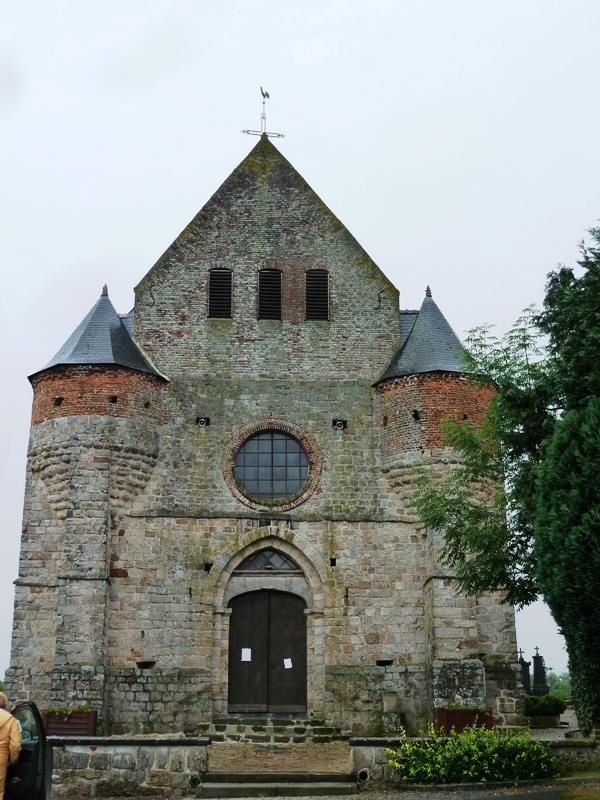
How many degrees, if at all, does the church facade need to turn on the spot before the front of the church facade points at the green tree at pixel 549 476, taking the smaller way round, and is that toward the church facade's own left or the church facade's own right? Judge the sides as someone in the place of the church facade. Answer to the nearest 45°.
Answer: approximately 45° to the church facade's own left

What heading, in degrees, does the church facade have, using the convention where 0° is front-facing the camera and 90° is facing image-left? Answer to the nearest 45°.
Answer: approximately 0°

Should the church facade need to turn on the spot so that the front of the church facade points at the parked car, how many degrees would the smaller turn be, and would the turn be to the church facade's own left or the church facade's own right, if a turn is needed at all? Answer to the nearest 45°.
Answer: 0° — it already faces it

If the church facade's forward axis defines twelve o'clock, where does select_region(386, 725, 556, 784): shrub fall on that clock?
The shrub is roughly at 11 o'clock from the church facade.

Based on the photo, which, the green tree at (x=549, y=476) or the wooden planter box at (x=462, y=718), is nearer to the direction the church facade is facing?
the green tree

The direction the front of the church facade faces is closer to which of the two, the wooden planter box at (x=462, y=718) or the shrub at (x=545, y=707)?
the wooden planter box

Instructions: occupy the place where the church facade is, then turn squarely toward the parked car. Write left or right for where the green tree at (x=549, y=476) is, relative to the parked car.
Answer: left

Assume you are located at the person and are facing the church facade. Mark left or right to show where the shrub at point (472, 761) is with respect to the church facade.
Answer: right

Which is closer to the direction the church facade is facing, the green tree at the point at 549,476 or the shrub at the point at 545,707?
the green tree

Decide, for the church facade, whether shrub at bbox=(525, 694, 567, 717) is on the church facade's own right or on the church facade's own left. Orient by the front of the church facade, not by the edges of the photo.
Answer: on the church facade's own left
